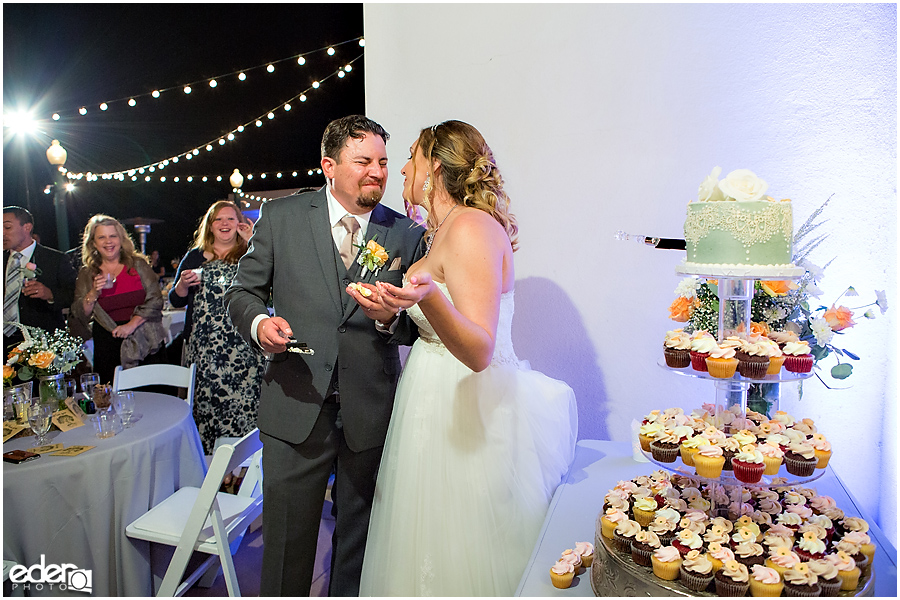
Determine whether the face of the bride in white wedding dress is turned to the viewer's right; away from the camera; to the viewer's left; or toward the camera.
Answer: to the viewer's left

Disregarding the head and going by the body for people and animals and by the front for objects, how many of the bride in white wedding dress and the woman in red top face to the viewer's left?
1

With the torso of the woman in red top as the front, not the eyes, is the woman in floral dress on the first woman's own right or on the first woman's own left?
on the first woman's own left

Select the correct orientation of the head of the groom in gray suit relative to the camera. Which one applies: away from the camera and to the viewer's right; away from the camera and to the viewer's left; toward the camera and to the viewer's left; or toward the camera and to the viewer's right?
toward the camera and to the viewer's right

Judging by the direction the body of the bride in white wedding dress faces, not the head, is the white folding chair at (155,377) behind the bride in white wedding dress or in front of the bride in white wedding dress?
in front

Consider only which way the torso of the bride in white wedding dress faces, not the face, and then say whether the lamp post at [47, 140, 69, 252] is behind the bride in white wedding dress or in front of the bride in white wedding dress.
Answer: in front

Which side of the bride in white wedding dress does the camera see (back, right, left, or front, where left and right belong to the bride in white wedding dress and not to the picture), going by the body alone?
left

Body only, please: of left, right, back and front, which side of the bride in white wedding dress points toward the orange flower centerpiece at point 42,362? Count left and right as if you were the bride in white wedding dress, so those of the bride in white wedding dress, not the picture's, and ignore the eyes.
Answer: front

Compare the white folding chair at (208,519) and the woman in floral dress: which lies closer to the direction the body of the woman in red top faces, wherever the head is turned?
the white folding chair

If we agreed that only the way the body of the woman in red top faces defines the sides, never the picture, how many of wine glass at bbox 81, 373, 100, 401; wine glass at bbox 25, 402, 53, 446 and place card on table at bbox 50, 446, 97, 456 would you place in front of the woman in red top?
3

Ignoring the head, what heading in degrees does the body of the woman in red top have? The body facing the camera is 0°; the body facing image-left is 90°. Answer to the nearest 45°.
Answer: approximately 0°

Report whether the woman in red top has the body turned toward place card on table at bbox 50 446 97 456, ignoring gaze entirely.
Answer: yes
